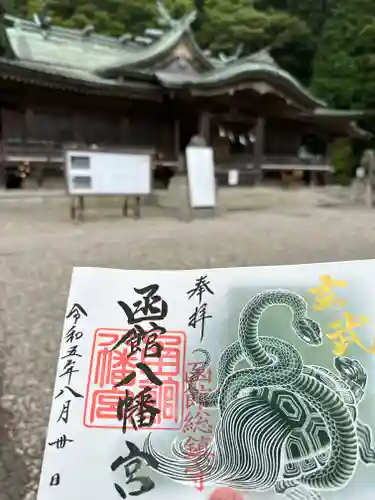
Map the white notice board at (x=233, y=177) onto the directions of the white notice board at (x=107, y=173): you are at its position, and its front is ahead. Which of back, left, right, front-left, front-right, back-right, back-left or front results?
back-left

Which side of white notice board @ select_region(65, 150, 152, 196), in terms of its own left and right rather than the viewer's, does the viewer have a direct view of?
front

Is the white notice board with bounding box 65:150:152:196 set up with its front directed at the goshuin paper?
yes

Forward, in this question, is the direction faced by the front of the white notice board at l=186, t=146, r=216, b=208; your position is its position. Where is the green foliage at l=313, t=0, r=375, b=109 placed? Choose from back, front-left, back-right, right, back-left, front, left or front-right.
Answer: back-left

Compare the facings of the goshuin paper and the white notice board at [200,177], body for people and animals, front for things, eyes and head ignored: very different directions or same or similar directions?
same or similar directions

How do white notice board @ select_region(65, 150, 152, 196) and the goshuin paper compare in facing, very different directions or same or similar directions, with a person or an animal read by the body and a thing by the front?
same or similar directions

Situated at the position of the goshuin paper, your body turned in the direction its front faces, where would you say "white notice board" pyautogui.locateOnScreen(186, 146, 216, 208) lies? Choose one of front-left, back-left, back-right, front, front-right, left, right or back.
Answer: back

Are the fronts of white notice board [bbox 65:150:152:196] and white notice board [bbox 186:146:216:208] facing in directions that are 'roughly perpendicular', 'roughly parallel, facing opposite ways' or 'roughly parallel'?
roughly parallel

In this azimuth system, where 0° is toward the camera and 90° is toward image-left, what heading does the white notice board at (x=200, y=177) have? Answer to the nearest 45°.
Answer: approximately 0°

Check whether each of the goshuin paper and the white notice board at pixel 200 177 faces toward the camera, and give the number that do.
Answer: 2

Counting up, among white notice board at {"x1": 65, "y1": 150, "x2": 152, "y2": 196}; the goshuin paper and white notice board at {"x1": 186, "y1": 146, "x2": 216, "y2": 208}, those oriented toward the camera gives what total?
3

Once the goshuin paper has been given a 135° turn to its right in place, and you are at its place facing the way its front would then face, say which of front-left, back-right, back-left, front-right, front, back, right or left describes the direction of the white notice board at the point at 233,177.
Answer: front-right

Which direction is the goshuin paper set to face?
toward the camera
